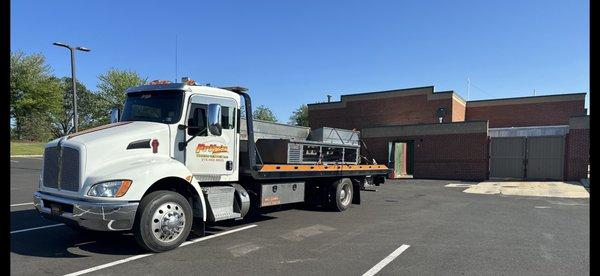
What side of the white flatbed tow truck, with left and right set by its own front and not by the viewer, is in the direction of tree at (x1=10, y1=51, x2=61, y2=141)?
right

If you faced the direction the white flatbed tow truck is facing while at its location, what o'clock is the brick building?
The brick building is roughly at 6 o'clock from the white flatbed tow truck.

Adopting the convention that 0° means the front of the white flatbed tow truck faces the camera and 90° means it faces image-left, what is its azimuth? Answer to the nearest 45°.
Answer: approximately 45°

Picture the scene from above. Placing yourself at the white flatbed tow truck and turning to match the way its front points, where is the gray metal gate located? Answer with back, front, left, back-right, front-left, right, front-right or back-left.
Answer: back
